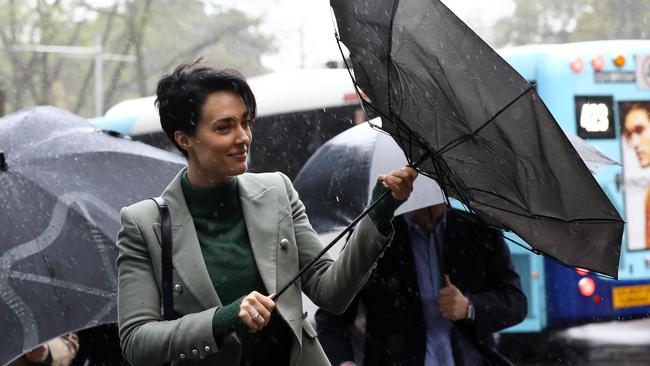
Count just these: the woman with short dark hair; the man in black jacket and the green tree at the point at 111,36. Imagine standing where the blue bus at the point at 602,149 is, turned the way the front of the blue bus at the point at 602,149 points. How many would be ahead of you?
1

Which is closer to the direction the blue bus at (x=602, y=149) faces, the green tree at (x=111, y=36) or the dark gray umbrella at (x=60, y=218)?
the green tree

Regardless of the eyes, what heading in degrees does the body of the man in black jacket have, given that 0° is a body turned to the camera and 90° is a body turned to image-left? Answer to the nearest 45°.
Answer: approximately 0°

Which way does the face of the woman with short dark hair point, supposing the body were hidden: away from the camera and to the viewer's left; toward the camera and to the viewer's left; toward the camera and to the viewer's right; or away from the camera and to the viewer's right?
toward the camera and to the viewer's right

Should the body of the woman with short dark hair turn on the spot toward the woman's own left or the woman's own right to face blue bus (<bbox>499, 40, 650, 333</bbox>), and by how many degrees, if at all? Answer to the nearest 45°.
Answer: approximately 90° to the woman's own left

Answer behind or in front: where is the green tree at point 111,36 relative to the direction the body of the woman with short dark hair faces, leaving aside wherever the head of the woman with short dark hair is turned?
behind

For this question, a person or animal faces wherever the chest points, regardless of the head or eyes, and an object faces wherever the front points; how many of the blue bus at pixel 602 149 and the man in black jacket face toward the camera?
1

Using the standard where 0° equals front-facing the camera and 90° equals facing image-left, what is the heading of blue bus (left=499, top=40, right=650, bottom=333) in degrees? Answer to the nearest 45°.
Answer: approximately 135°

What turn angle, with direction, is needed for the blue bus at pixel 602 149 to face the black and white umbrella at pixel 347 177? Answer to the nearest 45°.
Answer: approximately 135° to its left

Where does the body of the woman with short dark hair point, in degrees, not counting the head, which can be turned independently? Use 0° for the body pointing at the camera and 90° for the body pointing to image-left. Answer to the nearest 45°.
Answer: approximately 315°

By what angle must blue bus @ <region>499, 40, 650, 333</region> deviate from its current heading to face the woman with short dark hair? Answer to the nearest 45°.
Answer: approximately 135° to its left

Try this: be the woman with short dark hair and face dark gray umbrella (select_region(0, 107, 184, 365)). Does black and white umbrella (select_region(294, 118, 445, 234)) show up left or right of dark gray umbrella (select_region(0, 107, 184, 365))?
right

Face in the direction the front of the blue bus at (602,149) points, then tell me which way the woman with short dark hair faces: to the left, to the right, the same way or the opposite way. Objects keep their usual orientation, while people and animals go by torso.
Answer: the opposite way
